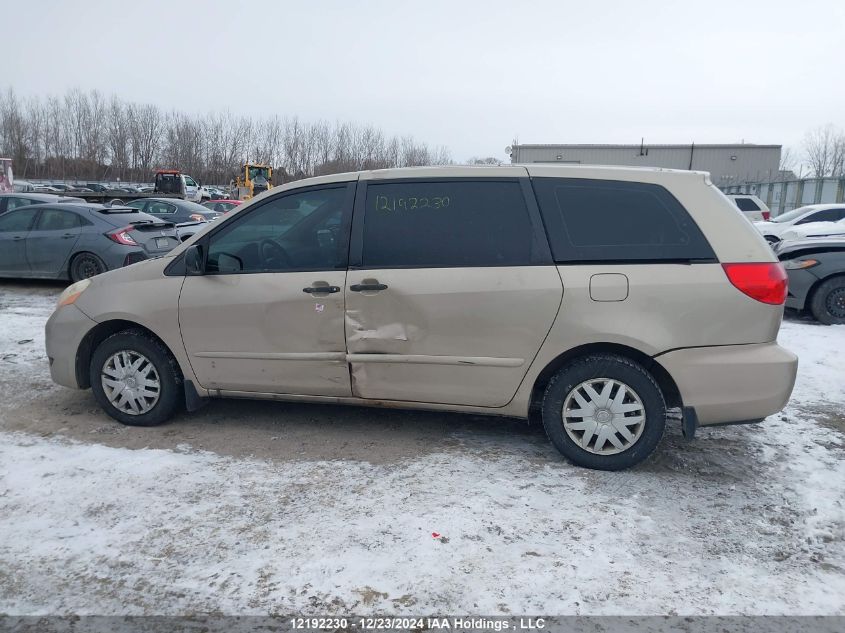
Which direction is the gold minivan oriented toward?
to the viewer's left

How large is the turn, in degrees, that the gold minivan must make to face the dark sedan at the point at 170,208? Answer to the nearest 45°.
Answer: approximately 45° to its right

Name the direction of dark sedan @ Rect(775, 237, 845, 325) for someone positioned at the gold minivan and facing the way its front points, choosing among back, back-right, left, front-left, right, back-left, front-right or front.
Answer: back-right

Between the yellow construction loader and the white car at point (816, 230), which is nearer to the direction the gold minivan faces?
the yellow construction loader

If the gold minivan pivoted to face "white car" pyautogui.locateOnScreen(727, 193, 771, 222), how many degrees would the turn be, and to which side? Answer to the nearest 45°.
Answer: approximately 135° to its right

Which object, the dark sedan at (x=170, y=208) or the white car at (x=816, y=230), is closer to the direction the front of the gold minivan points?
the dark sedan

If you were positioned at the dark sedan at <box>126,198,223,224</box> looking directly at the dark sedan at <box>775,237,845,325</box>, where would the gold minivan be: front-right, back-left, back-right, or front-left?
front-right

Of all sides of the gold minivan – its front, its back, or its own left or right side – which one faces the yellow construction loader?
right

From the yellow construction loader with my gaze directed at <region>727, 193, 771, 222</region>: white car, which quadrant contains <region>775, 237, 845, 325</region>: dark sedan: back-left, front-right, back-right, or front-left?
front-right

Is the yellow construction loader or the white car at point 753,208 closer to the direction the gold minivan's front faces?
the yellow construction loader

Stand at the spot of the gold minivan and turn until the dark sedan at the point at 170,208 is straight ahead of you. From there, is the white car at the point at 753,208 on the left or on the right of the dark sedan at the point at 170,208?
right

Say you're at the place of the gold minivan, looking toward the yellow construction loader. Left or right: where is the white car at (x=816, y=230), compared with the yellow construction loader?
right

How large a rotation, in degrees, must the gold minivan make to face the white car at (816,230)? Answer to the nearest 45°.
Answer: approximately 135° to its right
